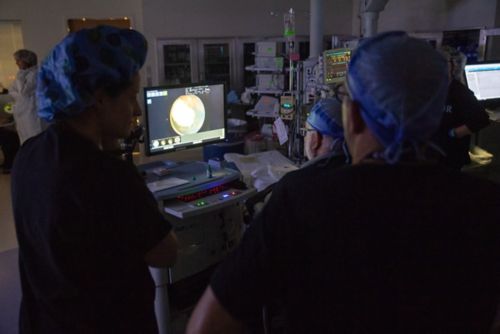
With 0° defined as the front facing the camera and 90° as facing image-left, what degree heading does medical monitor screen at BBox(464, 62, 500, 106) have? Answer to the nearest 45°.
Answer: approximately 0°

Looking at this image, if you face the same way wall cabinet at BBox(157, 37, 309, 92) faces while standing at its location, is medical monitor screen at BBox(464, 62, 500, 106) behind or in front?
in front

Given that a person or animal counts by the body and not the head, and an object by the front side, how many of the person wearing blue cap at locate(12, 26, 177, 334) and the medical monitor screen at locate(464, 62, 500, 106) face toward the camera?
1

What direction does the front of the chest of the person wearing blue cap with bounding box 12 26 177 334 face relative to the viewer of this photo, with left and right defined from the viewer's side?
facing away from the viewer and to the right of the viewer

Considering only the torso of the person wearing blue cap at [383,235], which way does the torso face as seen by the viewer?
away from the camera

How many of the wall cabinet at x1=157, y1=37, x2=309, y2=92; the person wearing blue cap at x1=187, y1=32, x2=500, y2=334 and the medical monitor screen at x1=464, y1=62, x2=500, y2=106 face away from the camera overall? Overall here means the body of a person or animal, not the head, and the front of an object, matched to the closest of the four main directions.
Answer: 1

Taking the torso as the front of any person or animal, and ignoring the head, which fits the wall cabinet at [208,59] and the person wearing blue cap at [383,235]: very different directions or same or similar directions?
very different directions

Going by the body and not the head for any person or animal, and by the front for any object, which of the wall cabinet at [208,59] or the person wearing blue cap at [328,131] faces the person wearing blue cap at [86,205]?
the wall cabinet

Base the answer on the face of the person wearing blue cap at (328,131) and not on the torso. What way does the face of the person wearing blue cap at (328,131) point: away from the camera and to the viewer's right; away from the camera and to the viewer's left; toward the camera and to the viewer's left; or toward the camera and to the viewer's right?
away from the camera and to the viewer's left

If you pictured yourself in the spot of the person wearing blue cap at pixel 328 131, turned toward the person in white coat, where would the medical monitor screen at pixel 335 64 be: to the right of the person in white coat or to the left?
right

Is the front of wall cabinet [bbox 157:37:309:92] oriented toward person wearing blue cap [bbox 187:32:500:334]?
yes

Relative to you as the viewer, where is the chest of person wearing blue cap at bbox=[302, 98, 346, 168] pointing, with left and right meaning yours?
facing away from the viewer and to the left of the viewer

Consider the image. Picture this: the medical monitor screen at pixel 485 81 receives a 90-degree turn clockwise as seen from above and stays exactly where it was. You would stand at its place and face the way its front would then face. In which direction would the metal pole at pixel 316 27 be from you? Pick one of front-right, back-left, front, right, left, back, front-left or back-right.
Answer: front
